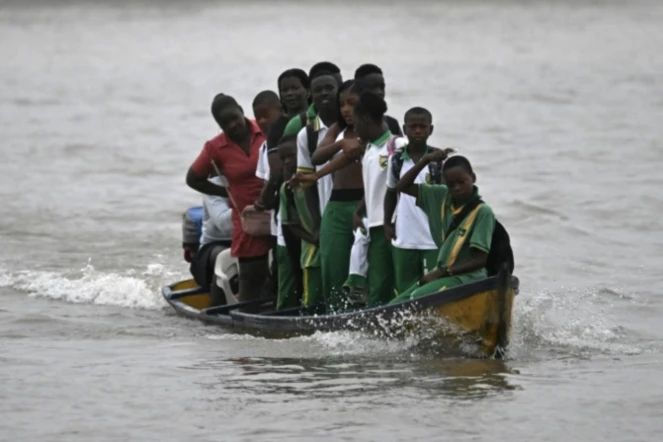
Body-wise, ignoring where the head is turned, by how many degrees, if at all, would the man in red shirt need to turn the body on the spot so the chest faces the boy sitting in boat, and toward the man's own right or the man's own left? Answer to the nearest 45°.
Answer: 0° — they already face them

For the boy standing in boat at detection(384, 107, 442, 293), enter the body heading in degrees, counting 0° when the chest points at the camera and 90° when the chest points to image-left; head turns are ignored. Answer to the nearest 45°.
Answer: approximately 0°

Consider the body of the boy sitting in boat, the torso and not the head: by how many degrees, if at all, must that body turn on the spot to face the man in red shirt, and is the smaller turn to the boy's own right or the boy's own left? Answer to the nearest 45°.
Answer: approximately 90° to the boy's own right

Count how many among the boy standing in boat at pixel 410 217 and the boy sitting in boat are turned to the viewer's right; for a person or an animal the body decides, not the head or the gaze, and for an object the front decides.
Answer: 0

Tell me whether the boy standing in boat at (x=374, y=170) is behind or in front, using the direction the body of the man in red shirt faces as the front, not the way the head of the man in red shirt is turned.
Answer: in front

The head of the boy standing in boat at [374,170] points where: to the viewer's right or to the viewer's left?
to the viewer's left

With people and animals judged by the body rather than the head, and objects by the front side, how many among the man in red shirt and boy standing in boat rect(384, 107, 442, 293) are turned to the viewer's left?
0
